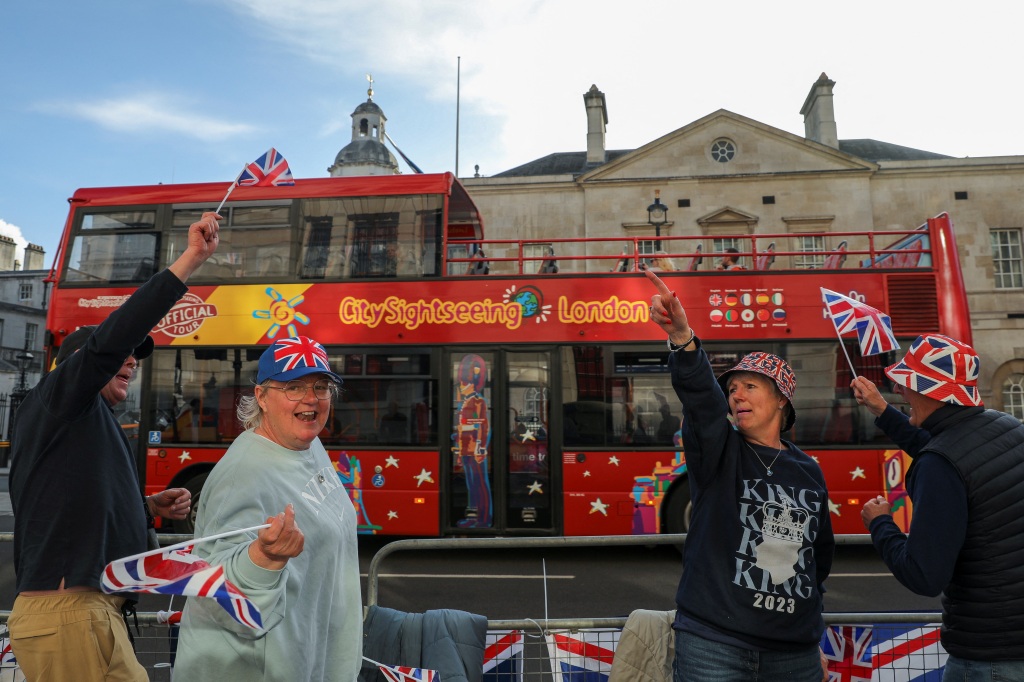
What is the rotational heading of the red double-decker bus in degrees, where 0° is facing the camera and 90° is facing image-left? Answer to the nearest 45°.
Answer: approximately 90°

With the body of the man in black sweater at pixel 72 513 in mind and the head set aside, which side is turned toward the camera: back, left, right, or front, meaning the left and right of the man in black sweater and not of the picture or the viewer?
right

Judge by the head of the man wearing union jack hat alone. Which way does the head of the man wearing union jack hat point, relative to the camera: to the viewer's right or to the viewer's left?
to the viewer's left

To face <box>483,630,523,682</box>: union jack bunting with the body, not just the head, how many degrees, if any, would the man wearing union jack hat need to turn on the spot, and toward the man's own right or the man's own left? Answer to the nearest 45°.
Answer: approximately 45° to the man's own left

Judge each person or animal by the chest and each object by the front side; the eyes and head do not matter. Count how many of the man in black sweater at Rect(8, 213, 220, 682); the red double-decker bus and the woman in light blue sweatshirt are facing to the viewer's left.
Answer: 1

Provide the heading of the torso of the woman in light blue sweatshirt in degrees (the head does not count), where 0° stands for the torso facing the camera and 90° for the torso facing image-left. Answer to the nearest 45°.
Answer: approximately 315°

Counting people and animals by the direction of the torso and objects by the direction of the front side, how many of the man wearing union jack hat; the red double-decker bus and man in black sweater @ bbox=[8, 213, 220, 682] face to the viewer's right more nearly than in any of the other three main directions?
1

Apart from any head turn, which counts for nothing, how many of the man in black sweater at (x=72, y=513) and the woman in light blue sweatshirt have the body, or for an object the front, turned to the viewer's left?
0

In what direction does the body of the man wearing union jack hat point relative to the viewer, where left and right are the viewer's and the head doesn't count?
facing away from the viewer and to the left of the viewer

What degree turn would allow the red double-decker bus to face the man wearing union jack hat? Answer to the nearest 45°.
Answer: approximately 90° to its left

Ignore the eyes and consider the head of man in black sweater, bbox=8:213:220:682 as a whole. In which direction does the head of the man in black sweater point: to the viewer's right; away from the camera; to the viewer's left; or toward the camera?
to the viewer's right

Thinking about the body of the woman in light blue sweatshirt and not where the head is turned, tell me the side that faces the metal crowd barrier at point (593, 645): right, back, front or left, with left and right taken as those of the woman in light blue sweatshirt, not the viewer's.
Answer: left
